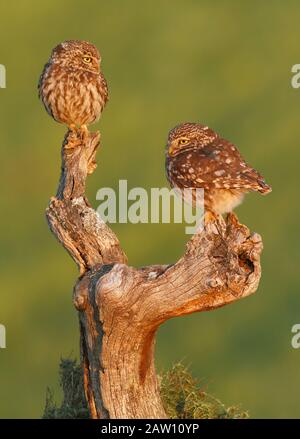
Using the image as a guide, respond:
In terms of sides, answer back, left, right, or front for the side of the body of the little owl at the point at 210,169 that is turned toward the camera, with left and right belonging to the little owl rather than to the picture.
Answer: left
